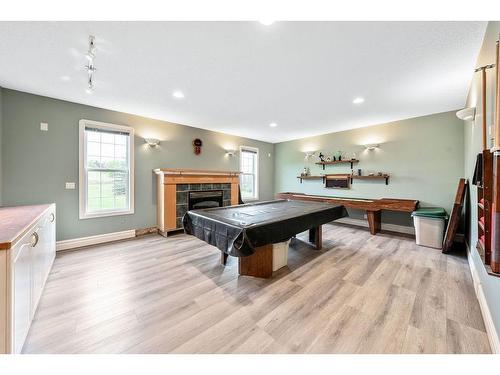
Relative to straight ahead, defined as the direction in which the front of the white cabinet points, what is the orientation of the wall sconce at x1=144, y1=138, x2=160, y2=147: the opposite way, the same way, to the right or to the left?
to the right

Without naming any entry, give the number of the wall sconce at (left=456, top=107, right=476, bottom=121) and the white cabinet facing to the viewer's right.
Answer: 1

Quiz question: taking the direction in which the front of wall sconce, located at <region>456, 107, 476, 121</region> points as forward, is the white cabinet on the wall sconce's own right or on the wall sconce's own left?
on the wall sconce's own left

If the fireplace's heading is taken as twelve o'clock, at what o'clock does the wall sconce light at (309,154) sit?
The wall sconce light is roughly at 10 o'clock from the fireplace.

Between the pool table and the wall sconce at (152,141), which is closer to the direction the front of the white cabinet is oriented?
the pool table

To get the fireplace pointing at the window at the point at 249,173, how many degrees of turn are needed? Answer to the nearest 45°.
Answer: approximately 90° to its left

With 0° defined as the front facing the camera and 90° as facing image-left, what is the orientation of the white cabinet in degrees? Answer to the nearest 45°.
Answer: approximately 270°

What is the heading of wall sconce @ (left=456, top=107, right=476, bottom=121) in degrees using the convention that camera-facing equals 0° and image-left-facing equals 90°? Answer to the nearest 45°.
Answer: approximately 90°
